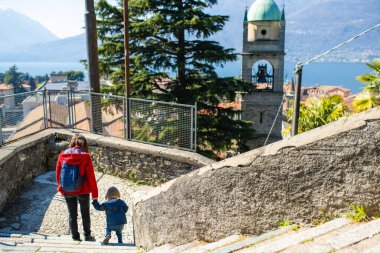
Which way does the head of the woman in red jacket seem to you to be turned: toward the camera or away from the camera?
away from the camera

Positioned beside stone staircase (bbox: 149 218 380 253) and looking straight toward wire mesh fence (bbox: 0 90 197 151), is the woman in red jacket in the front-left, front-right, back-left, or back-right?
front-left

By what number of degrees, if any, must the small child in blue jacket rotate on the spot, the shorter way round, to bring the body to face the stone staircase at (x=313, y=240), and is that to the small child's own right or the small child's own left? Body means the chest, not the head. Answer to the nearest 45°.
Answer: approximately 135° to the small child's own right

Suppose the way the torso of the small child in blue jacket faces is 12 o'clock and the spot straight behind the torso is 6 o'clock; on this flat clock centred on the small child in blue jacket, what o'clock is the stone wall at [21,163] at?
The stone wall is roughly at 11 o'clock from the small child in blue jacket.

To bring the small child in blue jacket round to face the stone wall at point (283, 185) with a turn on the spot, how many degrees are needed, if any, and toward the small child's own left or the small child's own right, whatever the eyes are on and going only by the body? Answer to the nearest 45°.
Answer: approximately 135° to the small child's own right

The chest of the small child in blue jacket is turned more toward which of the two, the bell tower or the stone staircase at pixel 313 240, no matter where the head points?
the bell tower

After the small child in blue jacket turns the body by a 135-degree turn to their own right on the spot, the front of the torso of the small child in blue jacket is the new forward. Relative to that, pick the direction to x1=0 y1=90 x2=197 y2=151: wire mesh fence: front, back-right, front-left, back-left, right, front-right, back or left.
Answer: back-left

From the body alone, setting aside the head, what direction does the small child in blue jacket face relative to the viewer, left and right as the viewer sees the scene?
facing away from the viewer

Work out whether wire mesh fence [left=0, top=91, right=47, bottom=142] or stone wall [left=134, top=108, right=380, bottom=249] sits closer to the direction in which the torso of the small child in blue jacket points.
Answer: the wire mesh fence

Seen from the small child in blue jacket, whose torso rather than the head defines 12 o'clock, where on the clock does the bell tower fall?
The bell tower is roughly at 1 o'clock from the small child in blue jacket.

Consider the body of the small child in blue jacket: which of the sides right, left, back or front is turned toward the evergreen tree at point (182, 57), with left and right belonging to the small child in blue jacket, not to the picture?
front

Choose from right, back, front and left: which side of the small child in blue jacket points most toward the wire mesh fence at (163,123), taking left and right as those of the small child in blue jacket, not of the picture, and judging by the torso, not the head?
front
